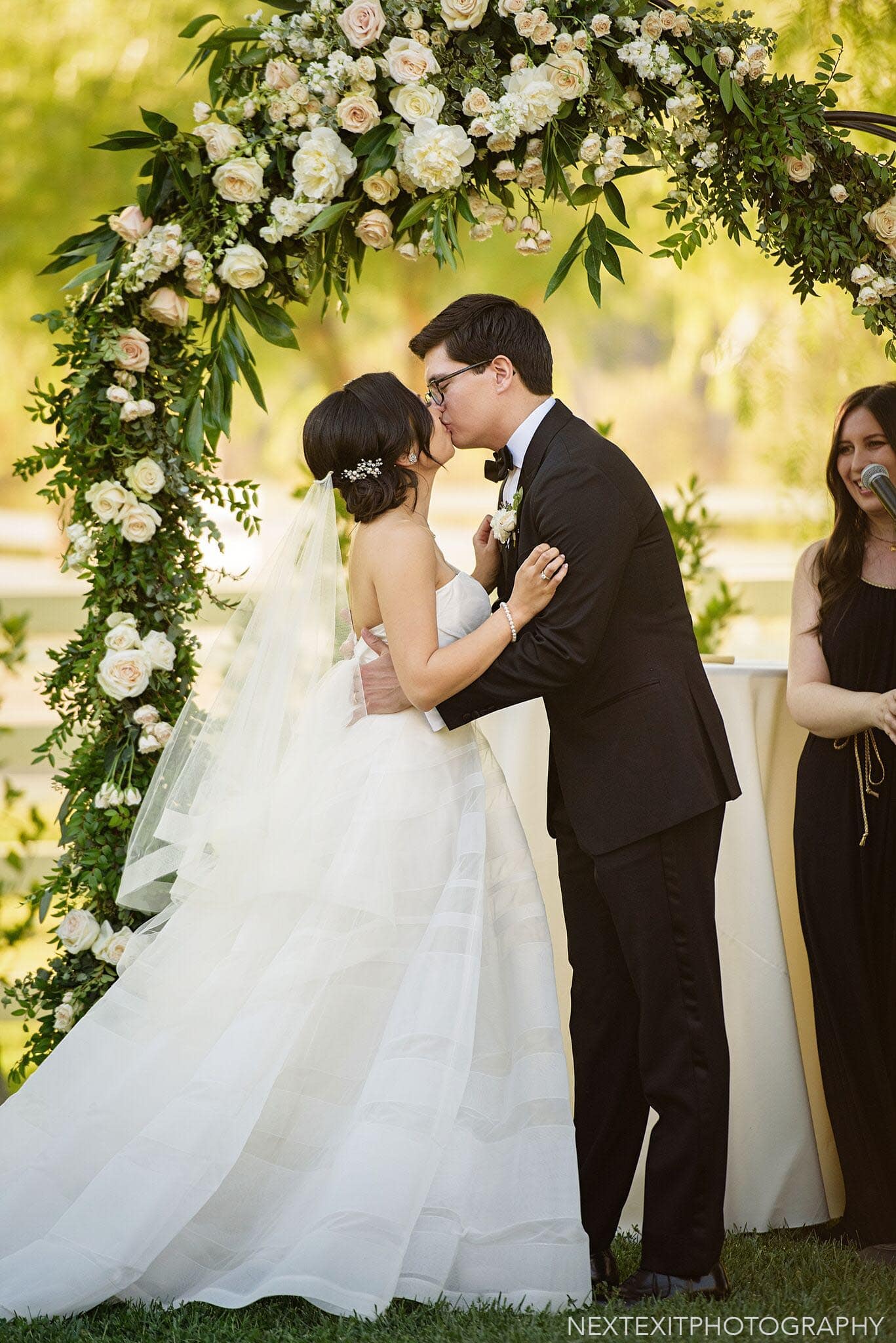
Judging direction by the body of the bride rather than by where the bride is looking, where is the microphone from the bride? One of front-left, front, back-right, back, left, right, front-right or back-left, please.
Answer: front

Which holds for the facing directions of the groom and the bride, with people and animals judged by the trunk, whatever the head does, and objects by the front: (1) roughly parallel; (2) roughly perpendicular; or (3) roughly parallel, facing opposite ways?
roughly parallel, facing opposite ways

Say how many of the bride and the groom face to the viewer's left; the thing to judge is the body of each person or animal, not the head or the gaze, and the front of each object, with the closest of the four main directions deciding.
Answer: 1

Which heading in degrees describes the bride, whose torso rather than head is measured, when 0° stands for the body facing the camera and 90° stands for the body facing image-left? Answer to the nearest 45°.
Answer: approximately 270°

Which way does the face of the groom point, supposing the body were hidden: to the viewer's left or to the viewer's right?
to the viewer's left

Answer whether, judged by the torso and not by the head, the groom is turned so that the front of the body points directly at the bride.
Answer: yes

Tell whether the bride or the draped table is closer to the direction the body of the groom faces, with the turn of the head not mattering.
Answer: the bride

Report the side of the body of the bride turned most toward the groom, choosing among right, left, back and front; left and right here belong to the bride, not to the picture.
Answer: front

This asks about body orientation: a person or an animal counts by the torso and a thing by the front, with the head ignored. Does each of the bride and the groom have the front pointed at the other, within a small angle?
yes

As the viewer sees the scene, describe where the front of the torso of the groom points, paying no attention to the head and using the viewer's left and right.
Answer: facing to the left of the viewer
